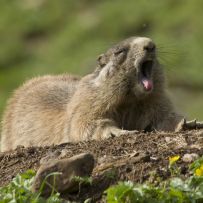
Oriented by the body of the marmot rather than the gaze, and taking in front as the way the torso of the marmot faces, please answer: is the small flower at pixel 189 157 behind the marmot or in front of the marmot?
in front

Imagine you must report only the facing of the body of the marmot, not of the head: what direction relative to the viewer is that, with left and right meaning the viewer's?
facing the viewer and to the right of the viewer

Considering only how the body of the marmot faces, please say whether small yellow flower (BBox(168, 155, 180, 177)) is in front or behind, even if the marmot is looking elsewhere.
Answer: in front

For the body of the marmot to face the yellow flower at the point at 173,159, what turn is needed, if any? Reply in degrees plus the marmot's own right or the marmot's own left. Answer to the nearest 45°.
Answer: approximately 45° to the marmot's own right

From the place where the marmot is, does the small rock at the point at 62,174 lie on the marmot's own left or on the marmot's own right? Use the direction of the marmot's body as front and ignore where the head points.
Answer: on the marmot's own right

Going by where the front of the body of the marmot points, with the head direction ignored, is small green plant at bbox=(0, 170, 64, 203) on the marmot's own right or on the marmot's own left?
on the marmot's own right
